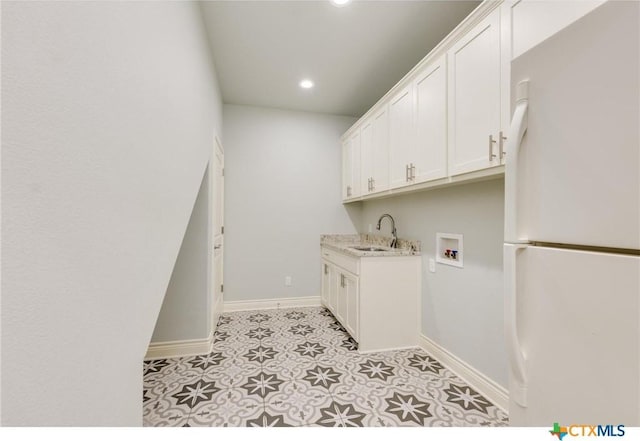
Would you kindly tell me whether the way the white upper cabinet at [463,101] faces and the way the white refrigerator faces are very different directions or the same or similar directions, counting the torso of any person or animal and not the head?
same or similar directions

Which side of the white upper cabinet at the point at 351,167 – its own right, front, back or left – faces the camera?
left

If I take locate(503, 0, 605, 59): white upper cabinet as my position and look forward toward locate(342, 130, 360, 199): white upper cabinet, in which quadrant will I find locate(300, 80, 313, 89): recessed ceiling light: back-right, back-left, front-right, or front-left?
front-left

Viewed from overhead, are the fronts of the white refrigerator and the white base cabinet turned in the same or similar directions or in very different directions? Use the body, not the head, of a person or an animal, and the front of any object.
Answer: same or similar directions

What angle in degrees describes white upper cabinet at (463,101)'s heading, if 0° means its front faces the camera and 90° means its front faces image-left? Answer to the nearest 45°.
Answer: approximately 45°

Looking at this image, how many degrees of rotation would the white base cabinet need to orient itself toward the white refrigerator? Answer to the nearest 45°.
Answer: approximately 90° to its left

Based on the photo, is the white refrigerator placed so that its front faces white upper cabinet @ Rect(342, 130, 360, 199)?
no

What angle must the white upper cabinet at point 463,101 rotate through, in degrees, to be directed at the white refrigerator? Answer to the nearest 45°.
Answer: approximately 45° to its left

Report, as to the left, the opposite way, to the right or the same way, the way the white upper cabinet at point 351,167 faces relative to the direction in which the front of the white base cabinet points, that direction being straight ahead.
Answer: the same way

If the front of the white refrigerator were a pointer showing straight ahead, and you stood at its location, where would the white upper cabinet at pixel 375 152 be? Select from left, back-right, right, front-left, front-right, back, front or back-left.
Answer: right

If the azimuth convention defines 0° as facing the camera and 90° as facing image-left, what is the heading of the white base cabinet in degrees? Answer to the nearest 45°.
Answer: approximately 90°
